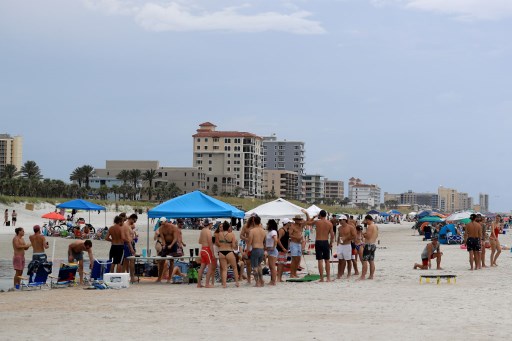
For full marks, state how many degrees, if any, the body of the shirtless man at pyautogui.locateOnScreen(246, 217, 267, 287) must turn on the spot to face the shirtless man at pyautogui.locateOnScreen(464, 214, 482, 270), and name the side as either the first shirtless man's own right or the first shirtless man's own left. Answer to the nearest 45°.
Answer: approximately 45° to the first shirtless man's own right

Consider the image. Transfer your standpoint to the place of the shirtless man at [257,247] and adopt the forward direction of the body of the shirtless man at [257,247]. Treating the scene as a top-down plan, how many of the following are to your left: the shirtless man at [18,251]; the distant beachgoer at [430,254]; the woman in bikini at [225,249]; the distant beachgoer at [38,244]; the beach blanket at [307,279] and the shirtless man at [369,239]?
3

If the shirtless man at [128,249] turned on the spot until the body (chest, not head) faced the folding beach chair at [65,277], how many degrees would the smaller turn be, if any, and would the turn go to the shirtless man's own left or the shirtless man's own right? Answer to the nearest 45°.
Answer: approximately 180°

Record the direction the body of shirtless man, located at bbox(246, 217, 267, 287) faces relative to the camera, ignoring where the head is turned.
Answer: away from the camera

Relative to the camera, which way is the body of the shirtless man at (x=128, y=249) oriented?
to the viewer's right

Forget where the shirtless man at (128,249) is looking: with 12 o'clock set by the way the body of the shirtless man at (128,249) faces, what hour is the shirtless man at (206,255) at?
the shirtless man at (206,255) is roughly at 1 o'clock from the shirtless man at (128,249).
